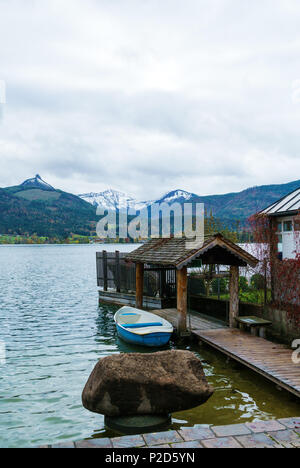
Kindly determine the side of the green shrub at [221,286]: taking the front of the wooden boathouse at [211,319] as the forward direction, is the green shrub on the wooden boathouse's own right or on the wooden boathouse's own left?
on the wooden boathouse's own left

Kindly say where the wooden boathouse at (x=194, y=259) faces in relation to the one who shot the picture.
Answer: facing the viewer and to the right of the viewer

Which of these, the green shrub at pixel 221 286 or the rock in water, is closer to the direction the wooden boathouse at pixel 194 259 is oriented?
the rock in water

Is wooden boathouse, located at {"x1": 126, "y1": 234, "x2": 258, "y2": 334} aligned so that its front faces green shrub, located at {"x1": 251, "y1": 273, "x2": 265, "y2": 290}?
no

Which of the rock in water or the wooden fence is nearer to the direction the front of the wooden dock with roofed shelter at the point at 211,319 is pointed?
the rock in water

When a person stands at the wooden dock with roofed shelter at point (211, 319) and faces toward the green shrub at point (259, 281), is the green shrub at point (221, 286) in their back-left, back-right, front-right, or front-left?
front-left

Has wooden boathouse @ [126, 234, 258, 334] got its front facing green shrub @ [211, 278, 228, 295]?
no

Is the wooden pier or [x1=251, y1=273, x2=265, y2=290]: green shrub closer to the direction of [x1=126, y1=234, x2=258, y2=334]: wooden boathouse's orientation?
the wooden pier
